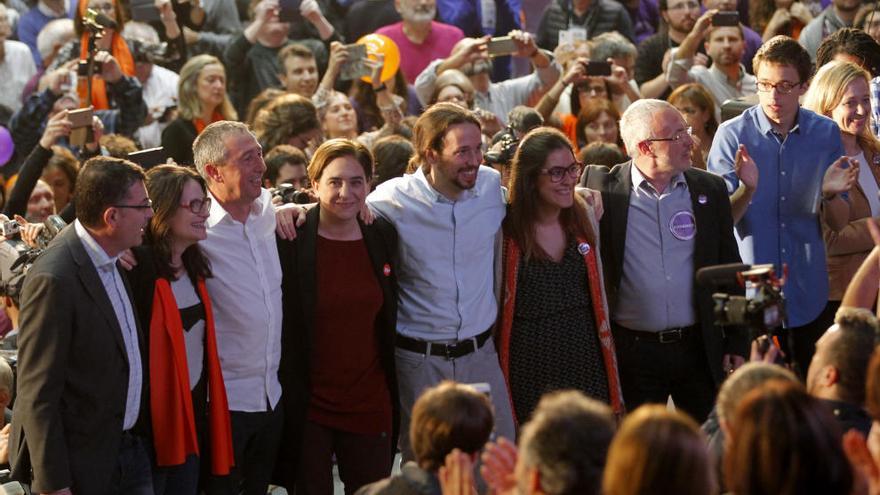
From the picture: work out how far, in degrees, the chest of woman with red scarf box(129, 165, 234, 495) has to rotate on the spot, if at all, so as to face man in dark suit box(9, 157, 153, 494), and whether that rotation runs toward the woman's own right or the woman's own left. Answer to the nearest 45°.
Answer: approximately 90° to the woman's own right

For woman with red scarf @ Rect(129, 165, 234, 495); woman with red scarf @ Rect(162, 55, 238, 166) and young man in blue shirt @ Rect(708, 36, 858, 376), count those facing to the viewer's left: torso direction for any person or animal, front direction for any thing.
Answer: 0

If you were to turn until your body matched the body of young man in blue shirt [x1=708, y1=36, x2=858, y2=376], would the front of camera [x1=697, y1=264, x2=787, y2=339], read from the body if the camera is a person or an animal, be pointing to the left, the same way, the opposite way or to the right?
to the right

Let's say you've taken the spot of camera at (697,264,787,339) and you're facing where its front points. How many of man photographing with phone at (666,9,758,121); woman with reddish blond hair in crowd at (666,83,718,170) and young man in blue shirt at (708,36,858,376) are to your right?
3

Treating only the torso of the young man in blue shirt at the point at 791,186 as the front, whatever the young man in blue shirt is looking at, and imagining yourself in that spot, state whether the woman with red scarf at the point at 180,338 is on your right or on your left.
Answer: on your right

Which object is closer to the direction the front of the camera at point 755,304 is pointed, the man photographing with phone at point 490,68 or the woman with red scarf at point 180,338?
the woman with red scarf

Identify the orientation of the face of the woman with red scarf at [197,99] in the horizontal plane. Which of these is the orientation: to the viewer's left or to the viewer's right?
to the viewer's right

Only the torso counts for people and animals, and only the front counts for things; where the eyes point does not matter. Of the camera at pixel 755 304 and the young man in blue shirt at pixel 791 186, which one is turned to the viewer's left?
the camera

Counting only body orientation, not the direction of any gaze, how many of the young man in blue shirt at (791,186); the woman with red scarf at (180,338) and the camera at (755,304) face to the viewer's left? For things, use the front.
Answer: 1

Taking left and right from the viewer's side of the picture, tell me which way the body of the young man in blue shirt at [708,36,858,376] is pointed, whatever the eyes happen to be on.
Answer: facing the viewer

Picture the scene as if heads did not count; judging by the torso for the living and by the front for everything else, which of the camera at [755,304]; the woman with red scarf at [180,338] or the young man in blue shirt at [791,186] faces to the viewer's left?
the camera

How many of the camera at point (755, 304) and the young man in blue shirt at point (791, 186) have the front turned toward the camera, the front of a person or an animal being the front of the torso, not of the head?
1

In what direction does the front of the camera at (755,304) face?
to the viewer's left

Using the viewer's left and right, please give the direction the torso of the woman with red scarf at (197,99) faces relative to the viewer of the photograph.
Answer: facing the viewer and to the right of the viewer
